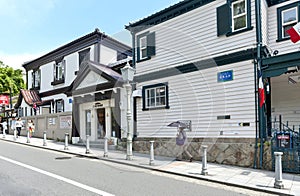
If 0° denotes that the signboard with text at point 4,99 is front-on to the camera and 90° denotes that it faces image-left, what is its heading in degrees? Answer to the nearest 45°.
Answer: approximately 0°

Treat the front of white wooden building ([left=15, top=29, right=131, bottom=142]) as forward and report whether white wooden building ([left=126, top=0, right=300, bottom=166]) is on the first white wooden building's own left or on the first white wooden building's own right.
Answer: on the first white wooden building's own left

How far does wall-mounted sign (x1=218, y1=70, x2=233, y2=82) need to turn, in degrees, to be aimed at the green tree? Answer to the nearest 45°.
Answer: approximately 90° to its right

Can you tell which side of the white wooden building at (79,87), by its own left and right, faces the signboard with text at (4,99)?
right

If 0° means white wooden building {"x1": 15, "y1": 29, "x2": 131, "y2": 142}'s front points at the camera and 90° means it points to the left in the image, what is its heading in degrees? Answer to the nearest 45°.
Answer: approximately 45°

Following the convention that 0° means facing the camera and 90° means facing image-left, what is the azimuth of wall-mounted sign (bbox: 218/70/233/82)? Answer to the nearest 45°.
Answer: approximately 45°

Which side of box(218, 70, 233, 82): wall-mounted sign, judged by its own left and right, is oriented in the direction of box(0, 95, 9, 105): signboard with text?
right

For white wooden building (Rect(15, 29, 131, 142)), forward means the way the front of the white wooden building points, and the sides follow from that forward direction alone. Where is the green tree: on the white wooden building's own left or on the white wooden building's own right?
on the white wooden building's own right
